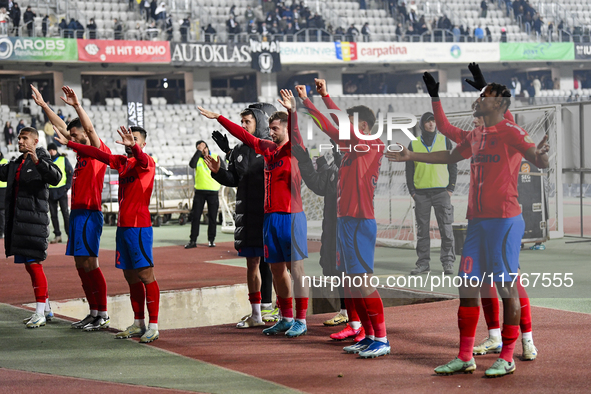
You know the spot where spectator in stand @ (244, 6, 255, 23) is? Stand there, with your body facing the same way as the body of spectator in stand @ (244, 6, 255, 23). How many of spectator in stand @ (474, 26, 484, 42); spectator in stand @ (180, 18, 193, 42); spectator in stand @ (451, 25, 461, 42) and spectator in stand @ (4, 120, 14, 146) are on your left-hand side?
2

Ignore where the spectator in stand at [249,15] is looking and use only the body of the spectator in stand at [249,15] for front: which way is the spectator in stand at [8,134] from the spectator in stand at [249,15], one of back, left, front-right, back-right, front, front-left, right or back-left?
front-right

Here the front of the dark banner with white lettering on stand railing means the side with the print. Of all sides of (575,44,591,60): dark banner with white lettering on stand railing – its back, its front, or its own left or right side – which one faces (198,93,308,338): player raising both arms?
front

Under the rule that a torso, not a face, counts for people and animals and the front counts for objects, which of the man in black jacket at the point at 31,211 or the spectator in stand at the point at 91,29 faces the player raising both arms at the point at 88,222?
the spectator in stand

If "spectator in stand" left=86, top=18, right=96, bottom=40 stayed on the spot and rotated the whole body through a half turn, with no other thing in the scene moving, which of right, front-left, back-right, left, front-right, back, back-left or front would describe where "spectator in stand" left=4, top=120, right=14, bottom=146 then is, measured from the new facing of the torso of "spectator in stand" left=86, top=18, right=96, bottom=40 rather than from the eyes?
back-left

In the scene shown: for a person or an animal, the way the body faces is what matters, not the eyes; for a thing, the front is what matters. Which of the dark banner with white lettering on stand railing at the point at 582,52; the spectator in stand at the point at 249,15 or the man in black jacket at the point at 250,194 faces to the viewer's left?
the man in black jacket

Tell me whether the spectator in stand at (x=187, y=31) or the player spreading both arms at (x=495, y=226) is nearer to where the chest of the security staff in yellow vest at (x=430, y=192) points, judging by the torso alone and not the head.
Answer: the player spreading both arms

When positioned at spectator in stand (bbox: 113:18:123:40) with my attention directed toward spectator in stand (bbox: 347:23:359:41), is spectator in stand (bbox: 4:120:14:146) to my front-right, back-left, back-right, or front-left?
back-right
